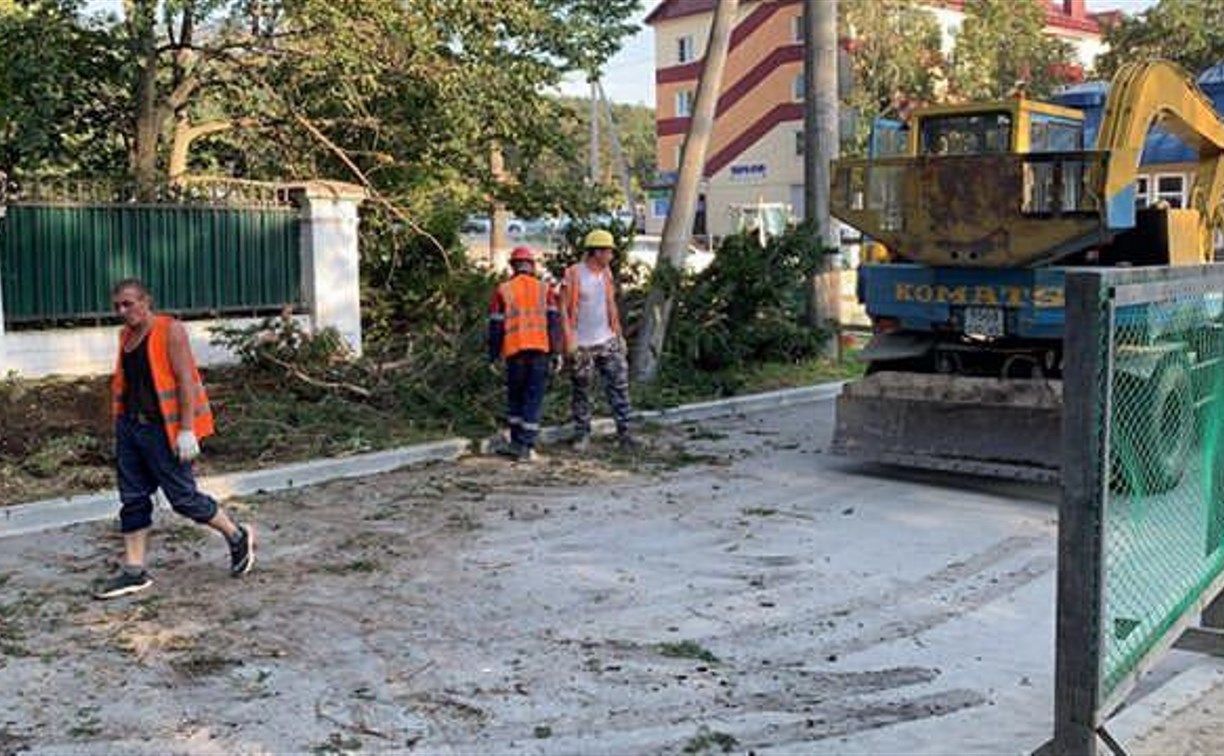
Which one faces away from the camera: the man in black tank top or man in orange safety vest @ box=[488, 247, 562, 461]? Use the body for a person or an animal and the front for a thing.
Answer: the man in orange safety vest

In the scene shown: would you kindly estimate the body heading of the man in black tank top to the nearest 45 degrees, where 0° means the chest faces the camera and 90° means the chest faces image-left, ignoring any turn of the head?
approximately 45°

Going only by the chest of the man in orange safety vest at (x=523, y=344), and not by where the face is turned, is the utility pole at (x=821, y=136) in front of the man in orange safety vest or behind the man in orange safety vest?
in front

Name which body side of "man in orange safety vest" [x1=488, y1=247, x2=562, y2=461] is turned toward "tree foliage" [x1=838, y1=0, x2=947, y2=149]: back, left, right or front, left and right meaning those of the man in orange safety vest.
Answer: front

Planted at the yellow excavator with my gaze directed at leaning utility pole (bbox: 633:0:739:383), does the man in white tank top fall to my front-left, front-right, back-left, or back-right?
front-left

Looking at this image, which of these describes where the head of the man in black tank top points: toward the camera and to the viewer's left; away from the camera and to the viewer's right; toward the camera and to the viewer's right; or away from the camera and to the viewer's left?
toward the camera and to the viewer's left

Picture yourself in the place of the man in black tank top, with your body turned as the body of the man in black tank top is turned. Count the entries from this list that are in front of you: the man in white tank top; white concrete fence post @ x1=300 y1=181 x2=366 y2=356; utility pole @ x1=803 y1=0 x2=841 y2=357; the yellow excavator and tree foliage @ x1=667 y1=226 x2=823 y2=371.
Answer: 0

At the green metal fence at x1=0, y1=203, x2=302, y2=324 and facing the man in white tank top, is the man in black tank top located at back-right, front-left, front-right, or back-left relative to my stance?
front-right

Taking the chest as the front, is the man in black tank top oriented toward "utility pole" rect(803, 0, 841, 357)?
no

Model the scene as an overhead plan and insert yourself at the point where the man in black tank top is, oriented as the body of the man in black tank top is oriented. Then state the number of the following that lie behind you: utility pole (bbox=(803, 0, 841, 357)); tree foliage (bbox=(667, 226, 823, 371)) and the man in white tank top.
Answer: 3

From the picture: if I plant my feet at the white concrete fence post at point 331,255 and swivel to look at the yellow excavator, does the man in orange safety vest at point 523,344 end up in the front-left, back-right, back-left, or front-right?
front-right

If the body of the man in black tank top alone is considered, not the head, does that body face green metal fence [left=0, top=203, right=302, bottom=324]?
no

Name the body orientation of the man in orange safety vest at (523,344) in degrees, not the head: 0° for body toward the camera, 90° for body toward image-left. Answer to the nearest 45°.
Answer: approximately 180°
